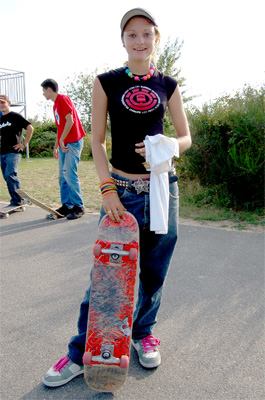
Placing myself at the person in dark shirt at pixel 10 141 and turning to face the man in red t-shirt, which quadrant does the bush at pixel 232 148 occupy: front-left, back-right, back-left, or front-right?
front-left

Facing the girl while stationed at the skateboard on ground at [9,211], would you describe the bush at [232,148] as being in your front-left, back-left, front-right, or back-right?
front-left

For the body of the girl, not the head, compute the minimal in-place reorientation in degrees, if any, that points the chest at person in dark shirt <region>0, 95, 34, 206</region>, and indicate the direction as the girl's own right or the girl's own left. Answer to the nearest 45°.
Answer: approximately 135° to the girl's own right

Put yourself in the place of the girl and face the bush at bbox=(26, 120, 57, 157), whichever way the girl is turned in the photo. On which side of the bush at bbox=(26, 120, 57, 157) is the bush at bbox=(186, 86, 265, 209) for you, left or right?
right

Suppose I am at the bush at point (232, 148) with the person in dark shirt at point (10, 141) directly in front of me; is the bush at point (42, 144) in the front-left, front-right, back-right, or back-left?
front-right

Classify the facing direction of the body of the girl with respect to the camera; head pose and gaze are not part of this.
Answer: toward the camera

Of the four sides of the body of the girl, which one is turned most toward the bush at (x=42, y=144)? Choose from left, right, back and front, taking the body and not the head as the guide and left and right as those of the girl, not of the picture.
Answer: back

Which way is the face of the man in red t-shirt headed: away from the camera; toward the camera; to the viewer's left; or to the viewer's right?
to the viewer's left

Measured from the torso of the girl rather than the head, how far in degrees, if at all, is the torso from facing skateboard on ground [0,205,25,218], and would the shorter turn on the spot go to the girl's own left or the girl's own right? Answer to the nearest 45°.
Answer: approximately 135° to the girl's own right

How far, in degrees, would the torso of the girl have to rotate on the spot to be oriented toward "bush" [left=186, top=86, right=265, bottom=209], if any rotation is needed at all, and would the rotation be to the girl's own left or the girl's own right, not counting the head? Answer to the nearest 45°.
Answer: approximately 135° to the girl's own left

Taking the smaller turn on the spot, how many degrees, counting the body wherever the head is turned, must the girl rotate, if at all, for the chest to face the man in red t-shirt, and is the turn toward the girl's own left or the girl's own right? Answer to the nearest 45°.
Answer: approximately 180°
